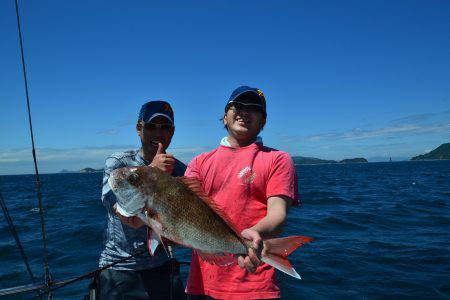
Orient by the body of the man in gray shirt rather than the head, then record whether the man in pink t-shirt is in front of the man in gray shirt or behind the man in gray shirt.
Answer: in front

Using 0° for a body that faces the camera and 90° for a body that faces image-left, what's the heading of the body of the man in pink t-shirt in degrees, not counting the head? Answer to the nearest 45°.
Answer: approximately 0°

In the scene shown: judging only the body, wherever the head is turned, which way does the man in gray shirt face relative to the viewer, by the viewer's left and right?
facing the viewer and to the right of the viewer

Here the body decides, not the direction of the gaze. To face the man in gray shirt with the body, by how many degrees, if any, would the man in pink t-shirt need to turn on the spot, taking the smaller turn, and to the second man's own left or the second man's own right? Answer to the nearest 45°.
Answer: approximately 135° to the second man's own right

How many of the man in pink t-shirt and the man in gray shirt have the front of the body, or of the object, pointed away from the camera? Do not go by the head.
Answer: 0
